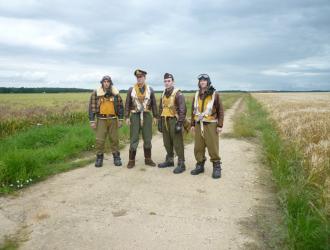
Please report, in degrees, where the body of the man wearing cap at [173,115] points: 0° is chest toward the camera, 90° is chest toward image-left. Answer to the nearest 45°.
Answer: approximately 45°

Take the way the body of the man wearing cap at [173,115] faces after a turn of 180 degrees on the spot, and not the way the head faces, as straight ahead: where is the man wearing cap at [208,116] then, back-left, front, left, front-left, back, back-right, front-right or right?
right

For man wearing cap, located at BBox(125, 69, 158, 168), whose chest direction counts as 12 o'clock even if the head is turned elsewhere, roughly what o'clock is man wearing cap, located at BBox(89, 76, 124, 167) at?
man wearing cap, located at BBox(89, 76, 124, 167) is roughly at 3 o'clock from man wearing cap, located at BBox(125, 69, 158, 168).

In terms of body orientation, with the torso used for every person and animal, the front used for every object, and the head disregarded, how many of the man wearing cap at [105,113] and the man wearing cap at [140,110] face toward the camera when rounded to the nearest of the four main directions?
2

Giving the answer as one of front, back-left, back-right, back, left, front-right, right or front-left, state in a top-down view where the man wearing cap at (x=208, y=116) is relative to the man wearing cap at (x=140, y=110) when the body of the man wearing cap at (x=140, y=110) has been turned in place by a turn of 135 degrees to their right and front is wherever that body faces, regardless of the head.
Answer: back

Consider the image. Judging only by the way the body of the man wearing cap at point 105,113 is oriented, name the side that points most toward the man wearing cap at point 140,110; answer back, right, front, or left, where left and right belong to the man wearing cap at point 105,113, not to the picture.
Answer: left

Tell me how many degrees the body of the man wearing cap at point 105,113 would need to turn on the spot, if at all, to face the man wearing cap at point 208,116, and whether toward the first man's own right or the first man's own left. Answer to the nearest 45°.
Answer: approximately 45° to the first man's own left

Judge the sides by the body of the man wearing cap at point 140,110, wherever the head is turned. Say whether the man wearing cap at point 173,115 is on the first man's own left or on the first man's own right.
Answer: on the first man's own left

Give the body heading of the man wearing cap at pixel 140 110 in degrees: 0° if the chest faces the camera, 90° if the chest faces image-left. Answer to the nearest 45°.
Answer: approximately 0°
